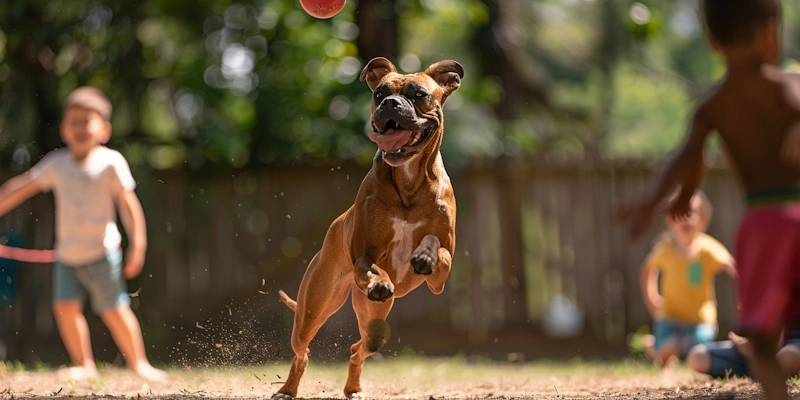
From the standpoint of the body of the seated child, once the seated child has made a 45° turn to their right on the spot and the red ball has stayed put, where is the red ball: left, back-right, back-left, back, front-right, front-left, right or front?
front

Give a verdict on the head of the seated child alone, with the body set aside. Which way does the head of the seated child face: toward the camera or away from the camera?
toward the camera

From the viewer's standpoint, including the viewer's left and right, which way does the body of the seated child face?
facing the viewer

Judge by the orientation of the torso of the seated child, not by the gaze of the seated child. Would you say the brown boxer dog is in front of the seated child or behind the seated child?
in front
